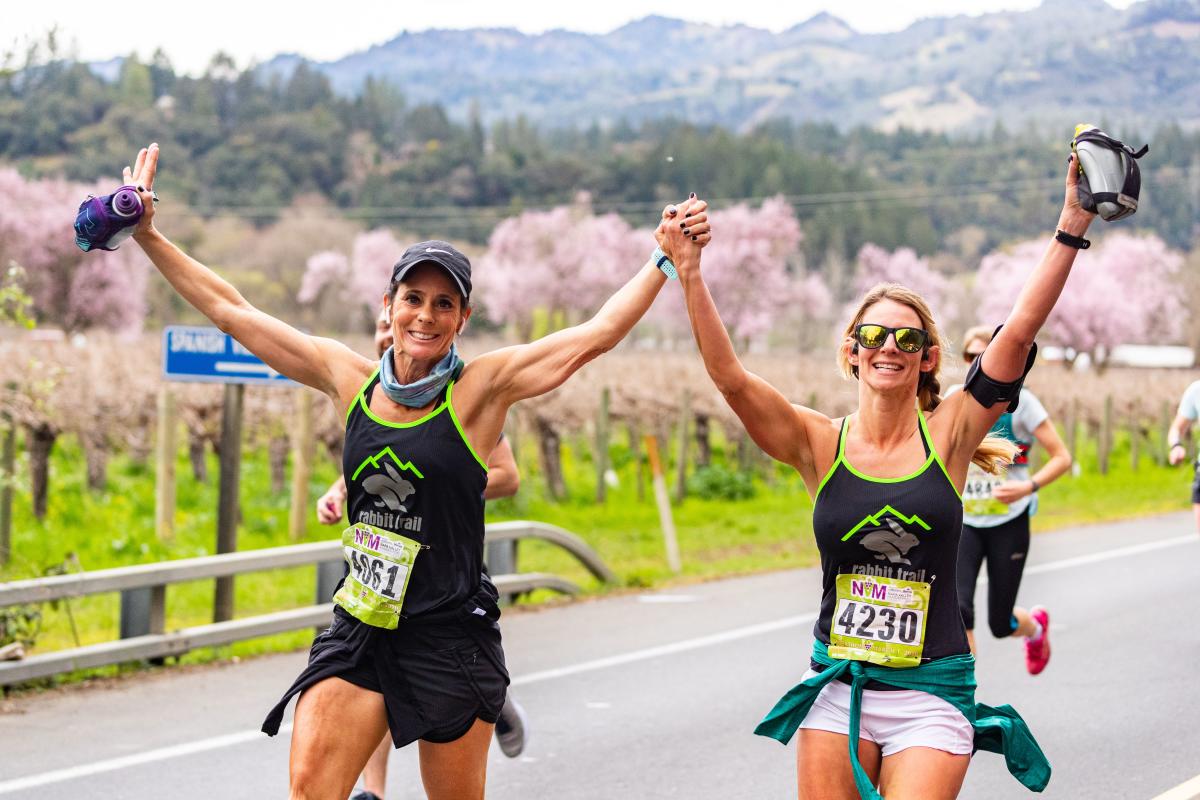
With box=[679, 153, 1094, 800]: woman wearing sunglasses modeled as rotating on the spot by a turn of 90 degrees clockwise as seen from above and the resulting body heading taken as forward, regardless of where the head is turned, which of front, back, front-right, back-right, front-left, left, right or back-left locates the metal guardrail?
front-right

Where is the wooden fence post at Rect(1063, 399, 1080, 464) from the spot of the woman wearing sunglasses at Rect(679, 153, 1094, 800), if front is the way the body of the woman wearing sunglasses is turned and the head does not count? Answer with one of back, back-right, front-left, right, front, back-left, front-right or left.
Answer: back

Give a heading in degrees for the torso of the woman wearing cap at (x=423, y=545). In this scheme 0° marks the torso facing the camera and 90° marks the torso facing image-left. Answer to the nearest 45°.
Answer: approximately 0°

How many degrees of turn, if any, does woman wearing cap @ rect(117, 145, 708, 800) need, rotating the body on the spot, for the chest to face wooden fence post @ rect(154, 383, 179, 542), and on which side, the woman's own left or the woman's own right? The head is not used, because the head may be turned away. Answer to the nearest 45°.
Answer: approximately 180°

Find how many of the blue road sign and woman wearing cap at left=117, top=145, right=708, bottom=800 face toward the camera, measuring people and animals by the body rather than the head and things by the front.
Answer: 2

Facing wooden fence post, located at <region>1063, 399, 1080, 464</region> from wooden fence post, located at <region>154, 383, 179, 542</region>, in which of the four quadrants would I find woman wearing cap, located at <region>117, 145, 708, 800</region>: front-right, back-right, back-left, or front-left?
back-right

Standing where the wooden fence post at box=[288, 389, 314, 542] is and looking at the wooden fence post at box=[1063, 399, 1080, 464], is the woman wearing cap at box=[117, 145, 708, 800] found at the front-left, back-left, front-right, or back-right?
back-right

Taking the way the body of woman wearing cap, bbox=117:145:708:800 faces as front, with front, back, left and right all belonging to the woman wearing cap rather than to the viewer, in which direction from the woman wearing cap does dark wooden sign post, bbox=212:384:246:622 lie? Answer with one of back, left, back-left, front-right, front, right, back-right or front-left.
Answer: back

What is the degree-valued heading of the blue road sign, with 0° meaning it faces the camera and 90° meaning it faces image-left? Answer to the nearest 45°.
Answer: approximately 0°

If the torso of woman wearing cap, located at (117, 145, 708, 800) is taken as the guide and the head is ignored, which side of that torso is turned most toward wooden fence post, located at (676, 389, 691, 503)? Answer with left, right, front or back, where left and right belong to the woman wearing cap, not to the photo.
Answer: back

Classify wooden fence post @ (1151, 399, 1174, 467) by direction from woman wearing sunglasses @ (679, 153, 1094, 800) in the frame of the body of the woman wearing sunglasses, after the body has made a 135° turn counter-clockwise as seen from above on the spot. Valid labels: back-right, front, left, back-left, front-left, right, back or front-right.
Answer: front-left

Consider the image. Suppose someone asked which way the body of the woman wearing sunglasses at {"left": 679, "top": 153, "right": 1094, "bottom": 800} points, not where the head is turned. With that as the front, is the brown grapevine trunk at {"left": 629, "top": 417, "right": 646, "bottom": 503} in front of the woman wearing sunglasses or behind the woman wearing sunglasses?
behind
